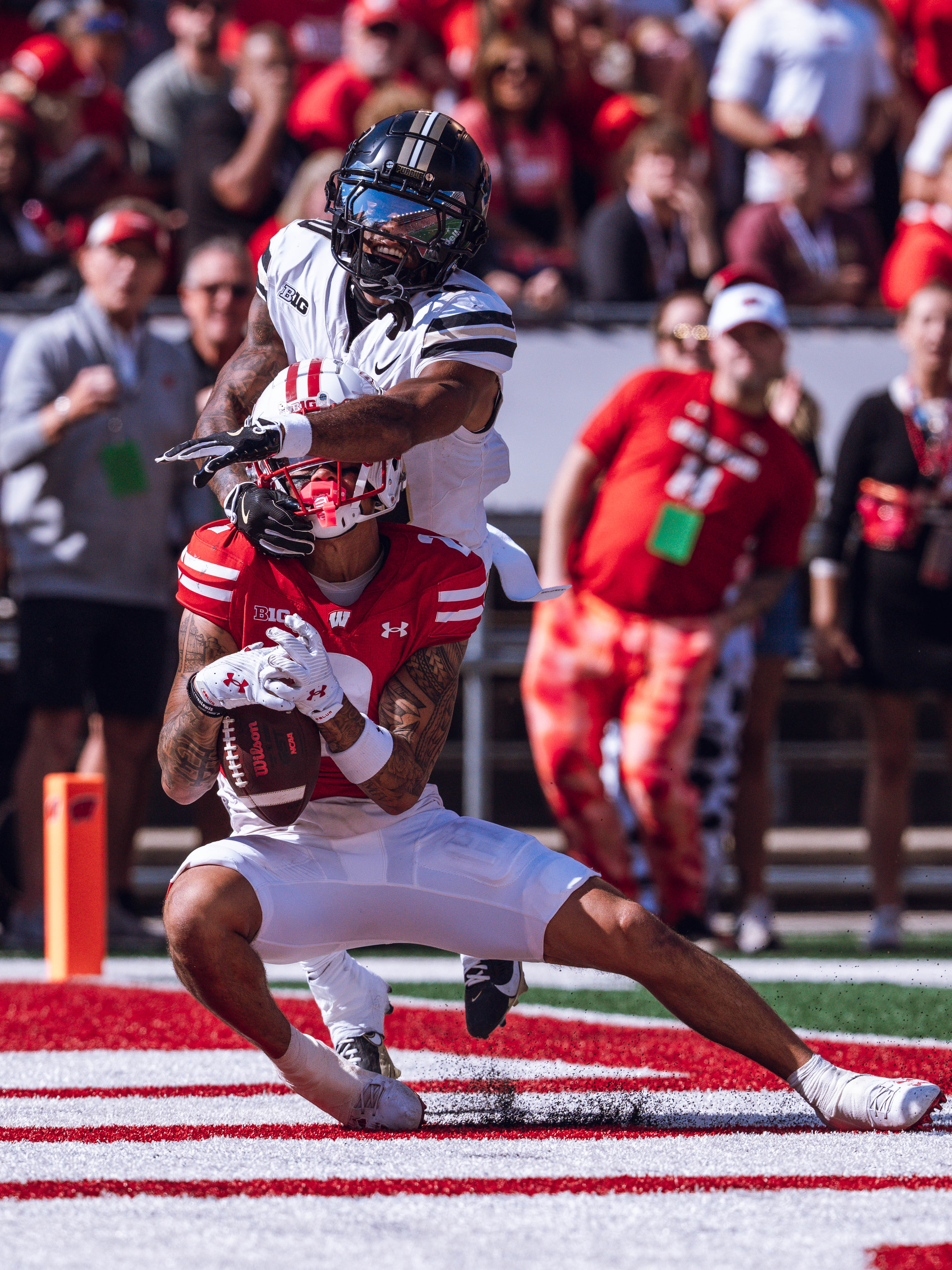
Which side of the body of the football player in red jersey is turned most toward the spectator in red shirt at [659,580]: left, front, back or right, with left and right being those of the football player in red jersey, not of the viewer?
back

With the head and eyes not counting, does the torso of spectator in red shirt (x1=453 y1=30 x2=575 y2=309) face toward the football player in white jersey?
yes

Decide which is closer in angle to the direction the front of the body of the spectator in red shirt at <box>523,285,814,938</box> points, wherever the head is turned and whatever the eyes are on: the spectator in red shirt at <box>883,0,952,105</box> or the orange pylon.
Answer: the orange pylon

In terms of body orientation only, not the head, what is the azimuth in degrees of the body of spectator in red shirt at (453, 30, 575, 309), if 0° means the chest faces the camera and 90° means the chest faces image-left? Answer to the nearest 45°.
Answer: approximately 0°

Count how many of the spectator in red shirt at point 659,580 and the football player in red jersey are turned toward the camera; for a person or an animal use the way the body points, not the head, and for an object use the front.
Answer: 2

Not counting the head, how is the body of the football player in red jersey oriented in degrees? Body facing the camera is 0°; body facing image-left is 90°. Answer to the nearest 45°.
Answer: approximately 0°

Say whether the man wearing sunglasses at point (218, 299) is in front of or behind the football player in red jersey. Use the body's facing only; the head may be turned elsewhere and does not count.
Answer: behind

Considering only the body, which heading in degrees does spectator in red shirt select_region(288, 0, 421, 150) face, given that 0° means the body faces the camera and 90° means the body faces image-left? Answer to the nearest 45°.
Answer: approximately 315°
